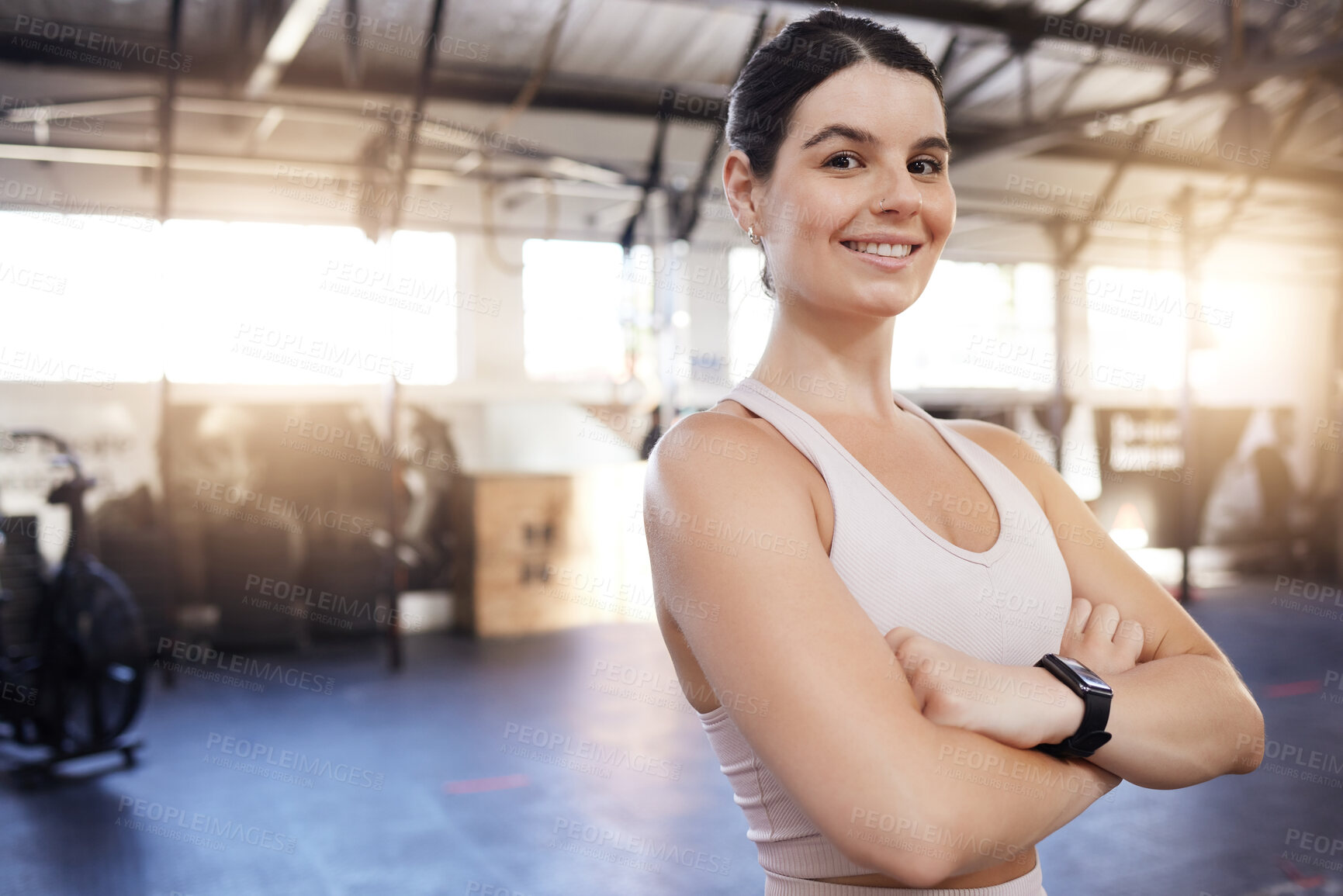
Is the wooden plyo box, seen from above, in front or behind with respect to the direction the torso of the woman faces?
behind

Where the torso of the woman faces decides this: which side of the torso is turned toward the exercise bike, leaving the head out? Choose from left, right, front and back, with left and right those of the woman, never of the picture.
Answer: back
